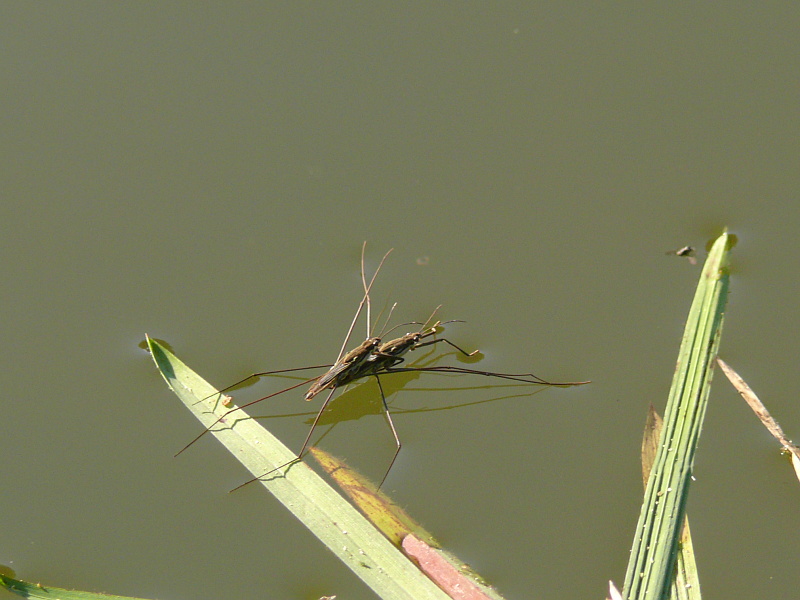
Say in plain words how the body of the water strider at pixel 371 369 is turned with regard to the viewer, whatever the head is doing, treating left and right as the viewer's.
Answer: facing away from the viewer and to the right of the viewer

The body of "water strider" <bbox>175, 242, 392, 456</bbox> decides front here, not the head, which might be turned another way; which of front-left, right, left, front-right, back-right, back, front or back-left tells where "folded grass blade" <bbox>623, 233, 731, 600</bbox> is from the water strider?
right

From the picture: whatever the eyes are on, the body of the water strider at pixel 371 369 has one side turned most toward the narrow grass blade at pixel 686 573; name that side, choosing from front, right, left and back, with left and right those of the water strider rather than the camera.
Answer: right

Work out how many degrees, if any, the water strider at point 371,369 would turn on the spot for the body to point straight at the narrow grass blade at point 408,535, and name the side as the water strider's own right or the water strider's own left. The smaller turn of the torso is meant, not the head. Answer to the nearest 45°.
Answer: approximately 135° to the water strider's own right

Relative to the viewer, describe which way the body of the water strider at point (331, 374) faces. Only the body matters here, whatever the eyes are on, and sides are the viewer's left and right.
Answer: facing away from the viewer and to the right of the viewer

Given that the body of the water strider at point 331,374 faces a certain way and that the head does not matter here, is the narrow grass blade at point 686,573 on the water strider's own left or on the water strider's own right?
on the water strider's own right

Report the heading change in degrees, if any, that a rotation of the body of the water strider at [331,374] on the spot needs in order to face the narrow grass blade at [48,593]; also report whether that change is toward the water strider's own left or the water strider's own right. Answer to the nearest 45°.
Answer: approximately 180°
